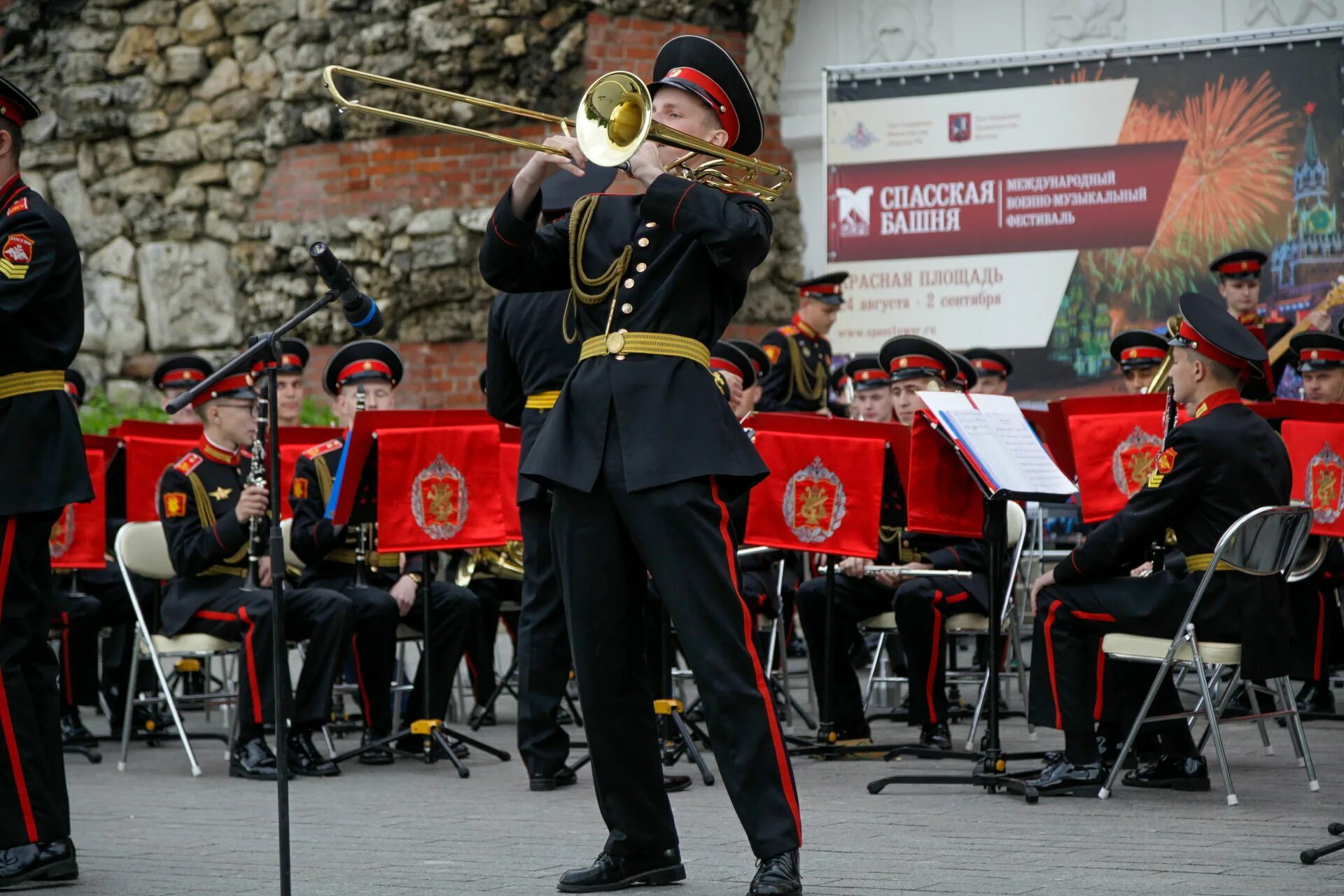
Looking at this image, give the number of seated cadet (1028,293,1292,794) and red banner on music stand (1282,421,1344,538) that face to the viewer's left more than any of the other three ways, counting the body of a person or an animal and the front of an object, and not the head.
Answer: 1

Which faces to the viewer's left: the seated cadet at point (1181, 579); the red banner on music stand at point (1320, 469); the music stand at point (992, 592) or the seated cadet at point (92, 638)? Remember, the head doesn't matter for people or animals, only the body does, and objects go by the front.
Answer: the seated cadet at point (1181, 579)

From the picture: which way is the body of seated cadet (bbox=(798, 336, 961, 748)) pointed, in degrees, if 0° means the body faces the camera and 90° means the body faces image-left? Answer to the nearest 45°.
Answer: approximately 45°

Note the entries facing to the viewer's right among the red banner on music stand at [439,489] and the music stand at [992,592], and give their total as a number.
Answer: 1

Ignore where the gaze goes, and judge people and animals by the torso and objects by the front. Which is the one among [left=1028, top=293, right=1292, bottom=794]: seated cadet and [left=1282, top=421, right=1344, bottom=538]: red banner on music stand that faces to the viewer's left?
the seated cadet

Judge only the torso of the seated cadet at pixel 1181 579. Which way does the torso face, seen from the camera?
to the viewer's left

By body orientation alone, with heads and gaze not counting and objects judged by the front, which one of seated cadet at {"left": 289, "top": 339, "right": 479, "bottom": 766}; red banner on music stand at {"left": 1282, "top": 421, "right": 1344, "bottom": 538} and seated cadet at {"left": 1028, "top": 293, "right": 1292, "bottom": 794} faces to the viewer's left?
seated cadet at {"left": 1028, "top": 293, "right": 1292, "bottom": 794}

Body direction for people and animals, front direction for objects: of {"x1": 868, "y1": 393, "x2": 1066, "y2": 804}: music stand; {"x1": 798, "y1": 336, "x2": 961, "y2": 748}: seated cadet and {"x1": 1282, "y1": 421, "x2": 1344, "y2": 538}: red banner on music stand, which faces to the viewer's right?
the music stand

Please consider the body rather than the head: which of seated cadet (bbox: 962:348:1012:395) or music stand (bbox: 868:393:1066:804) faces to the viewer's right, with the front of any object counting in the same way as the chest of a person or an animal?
the music stand

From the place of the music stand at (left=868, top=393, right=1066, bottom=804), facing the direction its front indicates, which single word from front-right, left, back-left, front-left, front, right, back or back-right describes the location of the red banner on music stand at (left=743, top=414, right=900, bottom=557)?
back-left

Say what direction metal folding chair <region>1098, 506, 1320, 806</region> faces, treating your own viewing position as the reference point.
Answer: facing away from the viewer and to the left of the viewer
